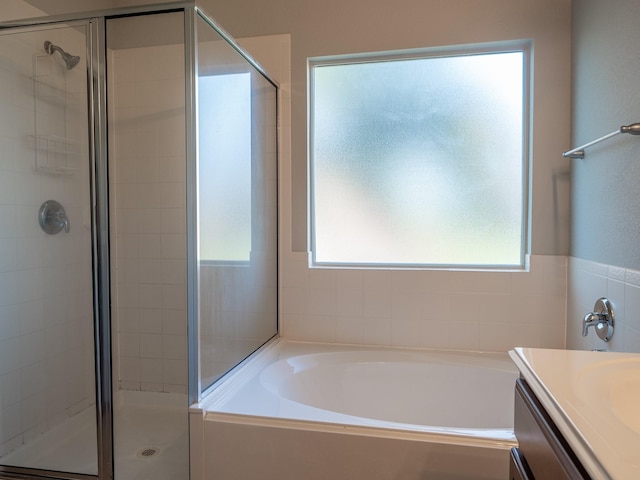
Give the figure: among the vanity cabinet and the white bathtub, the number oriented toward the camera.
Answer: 1

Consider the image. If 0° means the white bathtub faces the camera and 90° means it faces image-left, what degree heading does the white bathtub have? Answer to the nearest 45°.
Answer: approximately 0°

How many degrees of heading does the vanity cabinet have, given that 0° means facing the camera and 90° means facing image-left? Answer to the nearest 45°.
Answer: approximately 90°

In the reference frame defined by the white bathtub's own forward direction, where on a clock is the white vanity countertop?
The white vanity countertop is roughly at 11 o'clock from the white bathtub.

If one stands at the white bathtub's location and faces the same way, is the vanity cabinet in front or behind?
in front

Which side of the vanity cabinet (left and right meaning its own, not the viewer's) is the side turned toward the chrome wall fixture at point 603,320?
right

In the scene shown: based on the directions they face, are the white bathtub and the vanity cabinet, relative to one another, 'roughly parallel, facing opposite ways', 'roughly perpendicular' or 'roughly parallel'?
roughly perpendicular

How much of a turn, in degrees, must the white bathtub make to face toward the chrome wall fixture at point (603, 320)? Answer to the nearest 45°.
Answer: approximately 90° to its left
